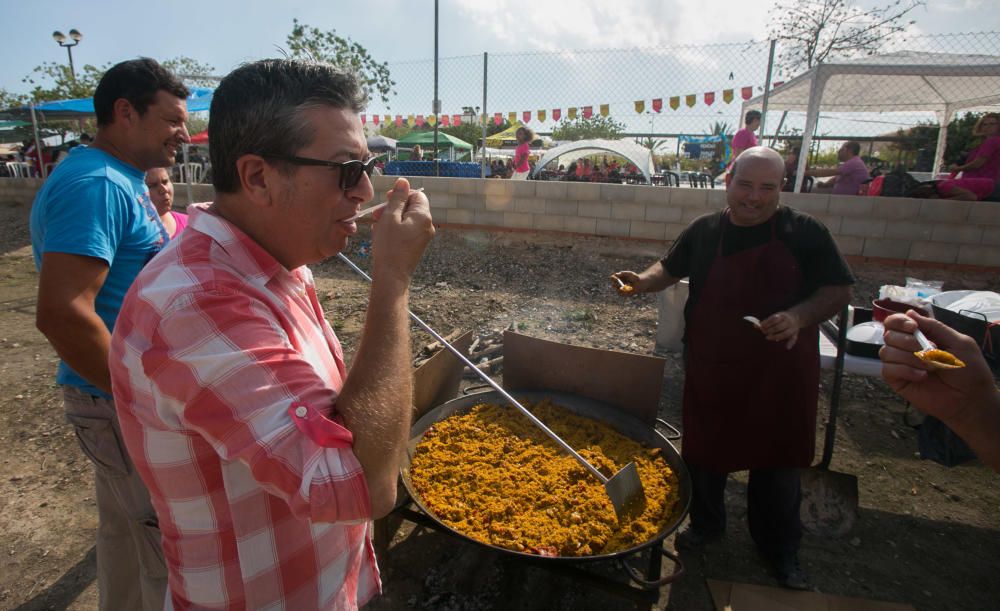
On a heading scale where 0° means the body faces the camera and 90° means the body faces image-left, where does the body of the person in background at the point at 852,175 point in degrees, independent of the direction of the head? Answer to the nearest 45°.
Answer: approximately 90°

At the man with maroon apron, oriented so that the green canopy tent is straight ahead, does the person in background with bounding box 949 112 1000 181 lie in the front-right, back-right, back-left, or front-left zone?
front-right

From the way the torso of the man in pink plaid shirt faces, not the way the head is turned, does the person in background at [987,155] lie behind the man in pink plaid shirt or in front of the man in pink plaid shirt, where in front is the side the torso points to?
in front

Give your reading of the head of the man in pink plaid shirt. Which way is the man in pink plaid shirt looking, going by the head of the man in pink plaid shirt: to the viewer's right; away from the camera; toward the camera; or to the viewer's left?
to the viewer's right

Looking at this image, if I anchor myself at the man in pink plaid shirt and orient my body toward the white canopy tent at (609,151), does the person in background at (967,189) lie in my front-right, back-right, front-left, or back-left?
front-right

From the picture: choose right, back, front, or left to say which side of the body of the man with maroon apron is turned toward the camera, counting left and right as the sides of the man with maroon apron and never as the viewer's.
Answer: front

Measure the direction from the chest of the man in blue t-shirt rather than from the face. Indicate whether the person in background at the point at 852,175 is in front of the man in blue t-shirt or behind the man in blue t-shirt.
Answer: in front

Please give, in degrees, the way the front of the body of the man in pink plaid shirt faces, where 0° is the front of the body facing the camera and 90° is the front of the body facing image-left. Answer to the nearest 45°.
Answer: approximately 270°

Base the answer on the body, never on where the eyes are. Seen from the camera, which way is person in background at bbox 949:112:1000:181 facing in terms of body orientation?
to the viewer's left

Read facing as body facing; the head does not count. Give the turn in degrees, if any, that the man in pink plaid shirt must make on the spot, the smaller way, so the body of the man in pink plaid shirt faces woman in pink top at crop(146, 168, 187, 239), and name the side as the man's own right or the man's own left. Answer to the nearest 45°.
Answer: approximately 90° to the man's own left

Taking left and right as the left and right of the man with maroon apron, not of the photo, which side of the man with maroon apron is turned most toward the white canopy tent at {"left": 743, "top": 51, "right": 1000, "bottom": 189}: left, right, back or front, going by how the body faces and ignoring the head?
back

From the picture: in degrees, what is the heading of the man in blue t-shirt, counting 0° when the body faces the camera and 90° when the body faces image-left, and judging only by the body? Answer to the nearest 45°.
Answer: approximately 270°

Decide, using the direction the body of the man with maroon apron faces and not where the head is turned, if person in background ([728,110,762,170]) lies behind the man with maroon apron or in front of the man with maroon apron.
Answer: behind
